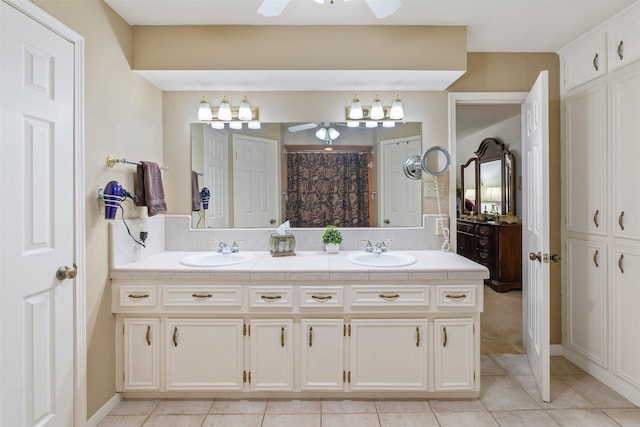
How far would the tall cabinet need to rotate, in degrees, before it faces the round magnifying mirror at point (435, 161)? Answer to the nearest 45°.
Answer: approximately 45° to its right

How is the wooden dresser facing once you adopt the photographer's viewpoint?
facing the viewer and to the left of the viewer

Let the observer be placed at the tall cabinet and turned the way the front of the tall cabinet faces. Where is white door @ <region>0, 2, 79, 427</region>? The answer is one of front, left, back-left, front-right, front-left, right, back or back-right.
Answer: front

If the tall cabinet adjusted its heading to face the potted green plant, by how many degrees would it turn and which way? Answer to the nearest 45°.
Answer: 0° — it already faces it

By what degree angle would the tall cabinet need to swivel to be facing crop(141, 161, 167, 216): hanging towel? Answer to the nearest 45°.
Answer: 0° — it already faces it

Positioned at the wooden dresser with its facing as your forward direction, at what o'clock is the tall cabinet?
The tall cabinet is roughly at 10 o'clock from the wooden dresser.

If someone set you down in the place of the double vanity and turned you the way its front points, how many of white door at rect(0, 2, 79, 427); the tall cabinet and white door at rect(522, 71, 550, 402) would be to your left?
2

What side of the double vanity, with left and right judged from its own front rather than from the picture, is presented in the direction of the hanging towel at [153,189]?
right

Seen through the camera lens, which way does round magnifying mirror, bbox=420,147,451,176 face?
facing the viewer

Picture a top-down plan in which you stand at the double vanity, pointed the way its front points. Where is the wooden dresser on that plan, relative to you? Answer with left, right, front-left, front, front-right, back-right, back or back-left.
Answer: back-left

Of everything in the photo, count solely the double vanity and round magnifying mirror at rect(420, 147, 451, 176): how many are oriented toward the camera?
2

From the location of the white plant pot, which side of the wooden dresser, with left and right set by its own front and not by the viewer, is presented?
front

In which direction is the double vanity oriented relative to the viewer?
toward the camera

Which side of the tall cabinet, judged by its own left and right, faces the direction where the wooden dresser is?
right

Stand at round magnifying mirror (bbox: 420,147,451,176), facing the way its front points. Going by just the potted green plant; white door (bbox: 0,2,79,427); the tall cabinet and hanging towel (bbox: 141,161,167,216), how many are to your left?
1
